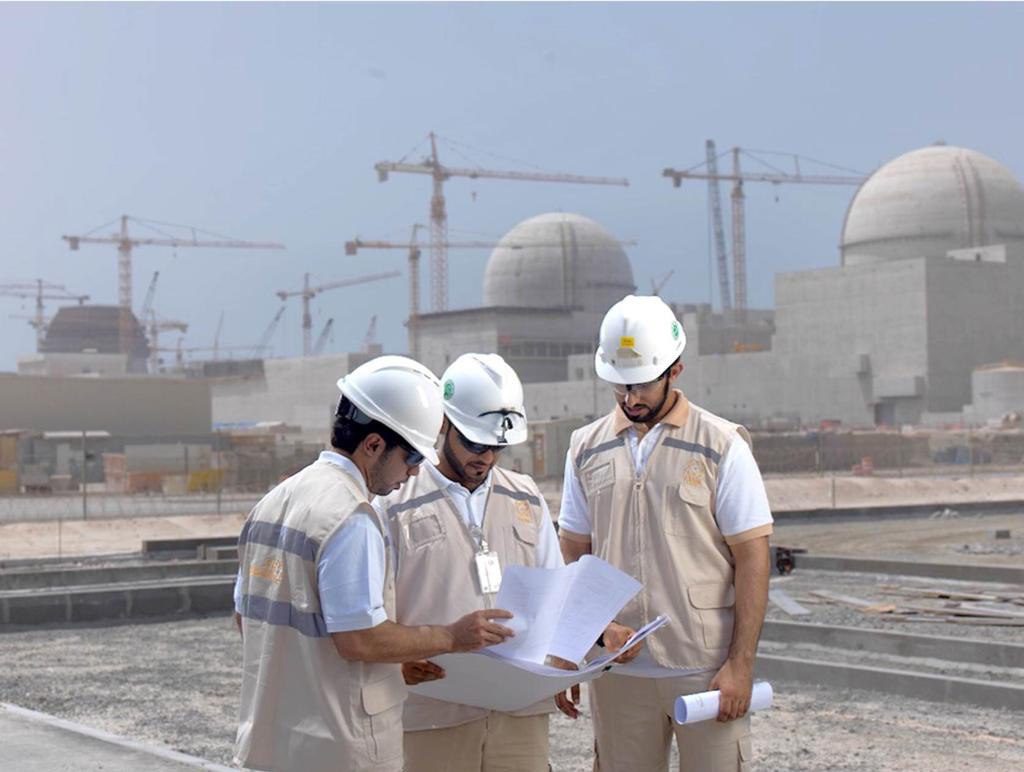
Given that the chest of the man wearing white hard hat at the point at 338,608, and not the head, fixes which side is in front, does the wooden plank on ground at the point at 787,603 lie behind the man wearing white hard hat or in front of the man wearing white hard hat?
in front

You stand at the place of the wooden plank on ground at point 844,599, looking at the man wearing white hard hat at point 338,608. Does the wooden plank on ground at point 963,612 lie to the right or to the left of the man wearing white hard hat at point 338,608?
left

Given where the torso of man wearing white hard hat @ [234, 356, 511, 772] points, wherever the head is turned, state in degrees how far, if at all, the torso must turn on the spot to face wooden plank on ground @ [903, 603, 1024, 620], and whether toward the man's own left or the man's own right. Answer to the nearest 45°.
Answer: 0° — they already face it

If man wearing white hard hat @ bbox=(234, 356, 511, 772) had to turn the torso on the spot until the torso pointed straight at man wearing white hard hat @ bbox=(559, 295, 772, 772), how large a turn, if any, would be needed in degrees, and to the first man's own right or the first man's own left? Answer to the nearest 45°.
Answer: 0° — they already face them

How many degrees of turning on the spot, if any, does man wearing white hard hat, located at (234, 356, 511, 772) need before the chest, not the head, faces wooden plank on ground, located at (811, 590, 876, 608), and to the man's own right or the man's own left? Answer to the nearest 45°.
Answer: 0° — they already face it

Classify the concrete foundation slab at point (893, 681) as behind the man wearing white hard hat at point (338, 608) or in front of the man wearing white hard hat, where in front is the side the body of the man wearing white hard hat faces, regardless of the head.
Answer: in front

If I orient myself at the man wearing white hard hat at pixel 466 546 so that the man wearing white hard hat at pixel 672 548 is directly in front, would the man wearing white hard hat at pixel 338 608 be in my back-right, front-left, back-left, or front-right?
back-right

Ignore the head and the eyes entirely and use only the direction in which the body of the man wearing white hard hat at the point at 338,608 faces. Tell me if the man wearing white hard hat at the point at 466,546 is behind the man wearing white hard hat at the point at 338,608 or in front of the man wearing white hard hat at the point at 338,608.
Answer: in front

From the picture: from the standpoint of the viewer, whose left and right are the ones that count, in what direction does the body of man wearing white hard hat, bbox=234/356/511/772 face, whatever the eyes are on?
facing away from the viewer and to the right of the viewer

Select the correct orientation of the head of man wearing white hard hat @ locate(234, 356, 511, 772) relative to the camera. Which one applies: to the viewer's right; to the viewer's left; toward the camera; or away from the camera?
to the viewer's right
